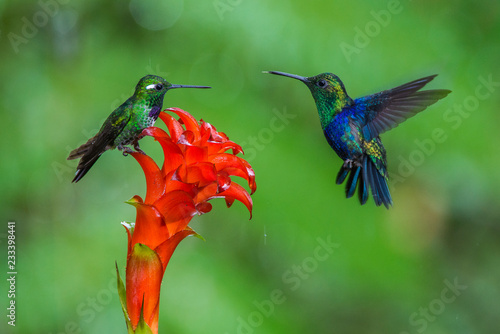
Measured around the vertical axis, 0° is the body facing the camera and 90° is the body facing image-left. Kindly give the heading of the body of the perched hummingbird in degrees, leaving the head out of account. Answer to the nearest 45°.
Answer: approximately 270°

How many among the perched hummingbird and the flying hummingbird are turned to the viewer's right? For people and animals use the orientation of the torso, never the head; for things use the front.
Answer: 1

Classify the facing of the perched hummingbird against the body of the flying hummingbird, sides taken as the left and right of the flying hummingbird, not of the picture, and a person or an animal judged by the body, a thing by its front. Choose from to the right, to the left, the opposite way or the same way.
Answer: the opposite way

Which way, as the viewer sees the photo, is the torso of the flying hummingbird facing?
to the viewer's left
